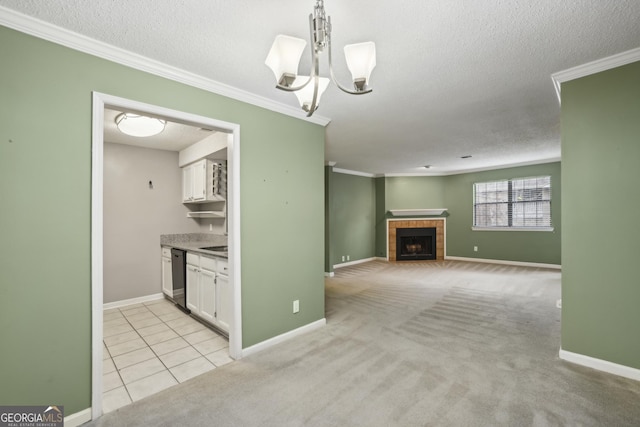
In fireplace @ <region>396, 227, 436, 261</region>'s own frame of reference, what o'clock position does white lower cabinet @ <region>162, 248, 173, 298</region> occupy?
The white lower cabinet is roughly at 1 o'clock from the fireplace.

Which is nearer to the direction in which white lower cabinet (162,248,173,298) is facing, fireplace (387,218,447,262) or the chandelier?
the chandelier

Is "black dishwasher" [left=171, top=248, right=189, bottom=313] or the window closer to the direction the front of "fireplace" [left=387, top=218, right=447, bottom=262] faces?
the black dishwasher

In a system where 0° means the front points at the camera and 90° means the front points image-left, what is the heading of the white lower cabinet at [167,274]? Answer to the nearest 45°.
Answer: approximately 45°

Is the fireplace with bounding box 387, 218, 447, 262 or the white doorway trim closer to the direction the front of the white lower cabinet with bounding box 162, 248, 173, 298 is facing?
the white doorway trim

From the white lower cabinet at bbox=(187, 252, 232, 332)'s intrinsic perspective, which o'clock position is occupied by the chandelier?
The chandelier is roughly at 10 o'clock from the white lower cabinet.

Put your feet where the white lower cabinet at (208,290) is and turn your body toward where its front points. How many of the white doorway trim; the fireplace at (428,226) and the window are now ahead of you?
1

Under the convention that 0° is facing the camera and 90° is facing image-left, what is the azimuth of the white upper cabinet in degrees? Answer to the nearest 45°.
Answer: approximately 45°

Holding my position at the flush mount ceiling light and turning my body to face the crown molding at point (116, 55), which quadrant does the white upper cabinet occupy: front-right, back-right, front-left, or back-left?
back-left
